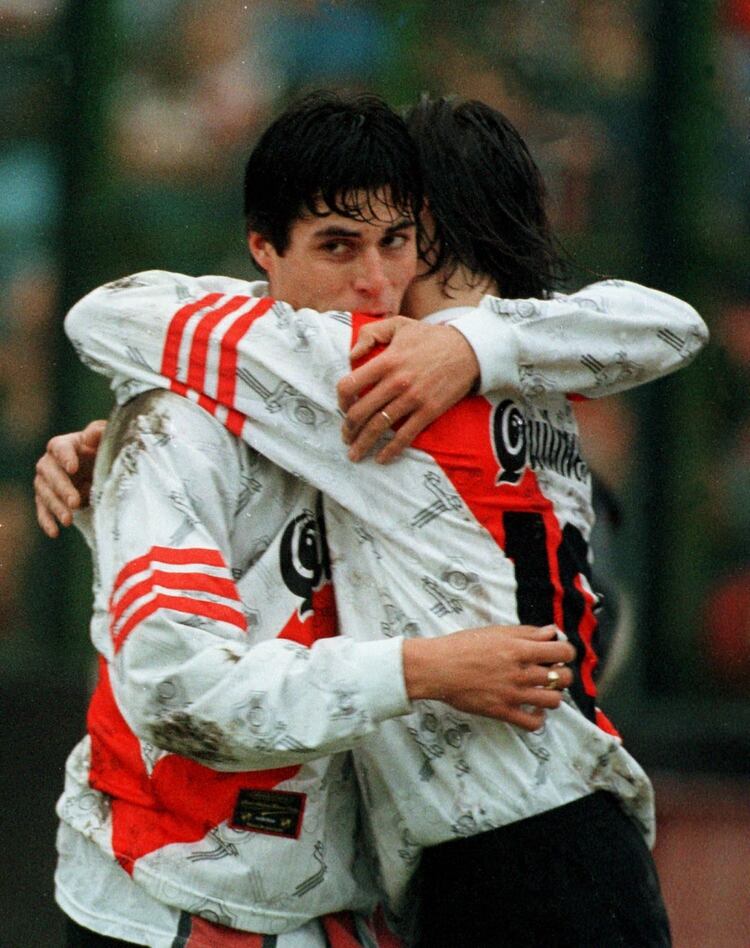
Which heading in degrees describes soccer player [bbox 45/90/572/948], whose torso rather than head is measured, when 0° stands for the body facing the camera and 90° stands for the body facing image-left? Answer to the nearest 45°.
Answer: approximately 315°

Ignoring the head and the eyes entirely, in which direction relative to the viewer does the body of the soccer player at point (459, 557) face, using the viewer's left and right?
facing away from the viewer and to the left of the viewer
